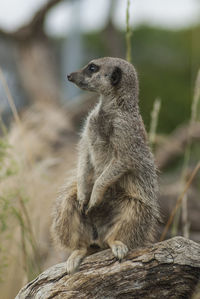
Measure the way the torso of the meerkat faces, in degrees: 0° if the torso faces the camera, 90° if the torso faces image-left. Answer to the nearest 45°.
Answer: approximately 45°
